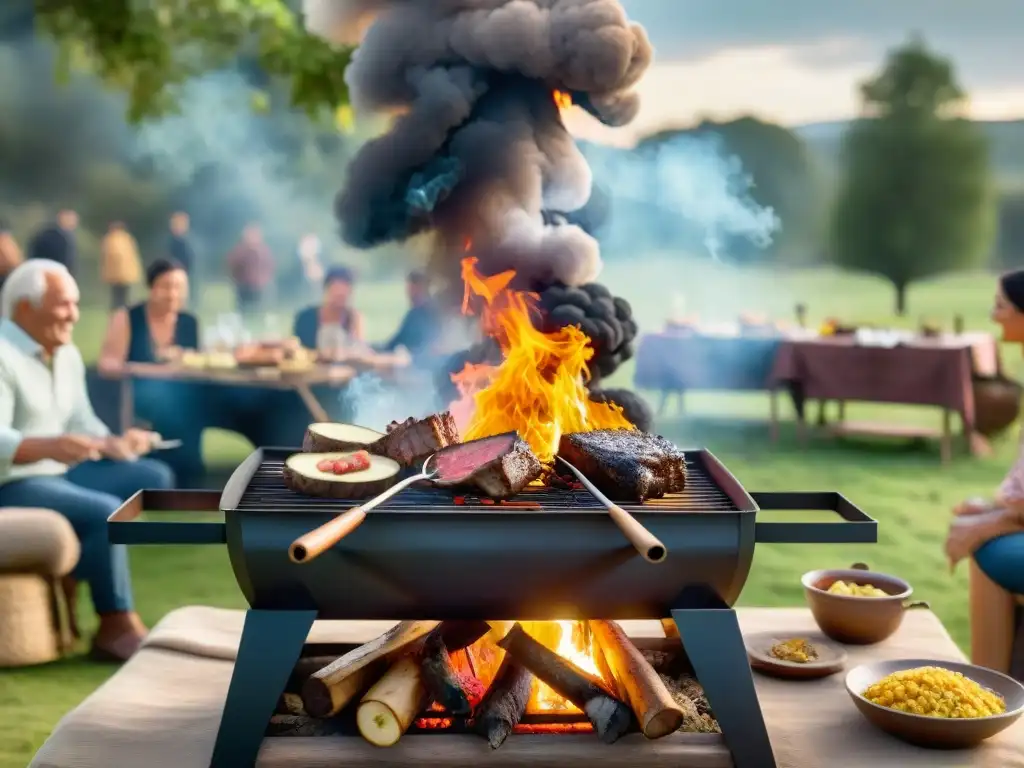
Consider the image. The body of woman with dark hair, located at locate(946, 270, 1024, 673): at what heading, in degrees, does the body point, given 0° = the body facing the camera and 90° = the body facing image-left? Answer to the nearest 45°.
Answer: approximately 90°

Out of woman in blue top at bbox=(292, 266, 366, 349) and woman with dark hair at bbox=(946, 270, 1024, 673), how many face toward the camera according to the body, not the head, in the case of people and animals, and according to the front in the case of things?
1

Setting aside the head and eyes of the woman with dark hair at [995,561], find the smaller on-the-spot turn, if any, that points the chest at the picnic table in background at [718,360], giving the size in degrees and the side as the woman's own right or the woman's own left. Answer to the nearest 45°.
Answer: approximately 90° to the woman's own right

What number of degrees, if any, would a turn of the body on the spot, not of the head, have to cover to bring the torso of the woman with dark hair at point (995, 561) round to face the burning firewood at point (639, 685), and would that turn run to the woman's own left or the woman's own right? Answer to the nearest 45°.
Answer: approximately 45° to the woman's own left

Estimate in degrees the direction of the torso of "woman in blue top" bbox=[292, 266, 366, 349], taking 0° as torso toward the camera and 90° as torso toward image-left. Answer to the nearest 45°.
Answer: approximately 0°

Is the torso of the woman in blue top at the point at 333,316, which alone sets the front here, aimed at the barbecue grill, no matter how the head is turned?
yes

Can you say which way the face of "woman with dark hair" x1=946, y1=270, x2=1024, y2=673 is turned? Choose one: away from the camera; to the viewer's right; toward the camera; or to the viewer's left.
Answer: to the viewer's left
